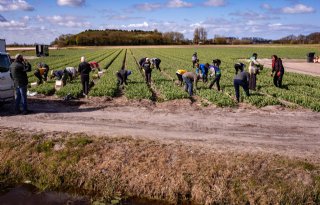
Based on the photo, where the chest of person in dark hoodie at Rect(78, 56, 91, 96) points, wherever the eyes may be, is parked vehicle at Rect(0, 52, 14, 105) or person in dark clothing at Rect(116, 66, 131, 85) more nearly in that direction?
the person in dark clothing

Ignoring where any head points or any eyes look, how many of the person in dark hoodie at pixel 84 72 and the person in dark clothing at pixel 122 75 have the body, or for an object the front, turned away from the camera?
2

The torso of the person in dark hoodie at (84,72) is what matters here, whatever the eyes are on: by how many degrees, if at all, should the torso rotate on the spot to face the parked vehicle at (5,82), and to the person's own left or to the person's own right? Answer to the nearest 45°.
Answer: approximately 135° to the person's own left

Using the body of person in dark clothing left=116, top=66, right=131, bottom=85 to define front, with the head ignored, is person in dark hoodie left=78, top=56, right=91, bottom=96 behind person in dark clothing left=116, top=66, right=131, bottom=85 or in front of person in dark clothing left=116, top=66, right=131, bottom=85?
behind

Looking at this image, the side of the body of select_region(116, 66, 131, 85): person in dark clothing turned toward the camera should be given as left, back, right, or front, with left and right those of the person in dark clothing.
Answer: back

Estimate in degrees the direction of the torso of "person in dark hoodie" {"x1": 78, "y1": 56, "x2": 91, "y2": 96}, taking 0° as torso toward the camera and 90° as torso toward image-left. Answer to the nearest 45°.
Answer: approximately 180°

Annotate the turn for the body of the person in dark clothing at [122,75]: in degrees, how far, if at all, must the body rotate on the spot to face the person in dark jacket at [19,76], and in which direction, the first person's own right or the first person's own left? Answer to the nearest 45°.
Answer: approximately 135° to the first person's own left

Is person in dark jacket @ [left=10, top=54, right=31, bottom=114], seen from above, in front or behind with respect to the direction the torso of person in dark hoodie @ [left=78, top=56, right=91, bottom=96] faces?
behind
